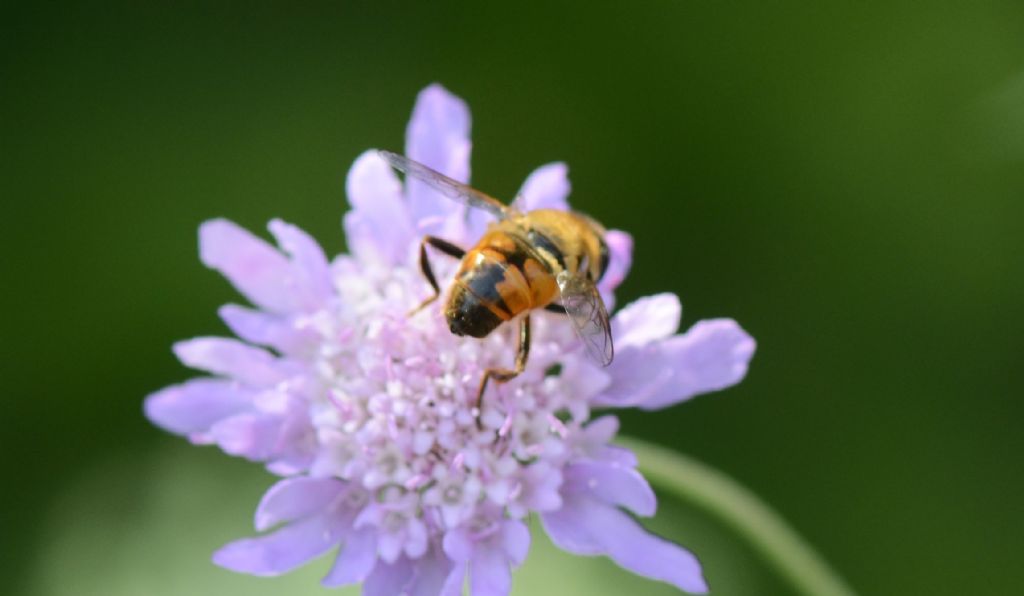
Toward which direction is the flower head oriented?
toward the camera

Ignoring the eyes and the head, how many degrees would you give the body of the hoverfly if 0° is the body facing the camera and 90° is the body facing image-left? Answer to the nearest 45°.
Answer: approximately 225°
